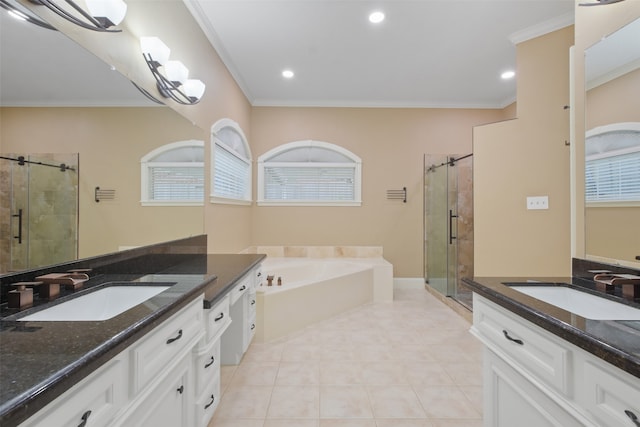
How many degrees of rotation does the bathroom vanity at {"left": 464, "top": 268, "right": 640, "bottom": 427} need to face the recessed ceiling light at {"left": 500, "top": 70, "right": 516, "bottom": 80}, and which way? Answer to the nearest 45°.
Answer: approximately 135° to its right

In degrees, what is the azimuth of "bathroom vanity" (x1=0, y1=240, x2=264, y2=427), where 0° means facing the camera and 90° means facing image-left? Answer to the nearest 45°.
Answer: approximately 315°

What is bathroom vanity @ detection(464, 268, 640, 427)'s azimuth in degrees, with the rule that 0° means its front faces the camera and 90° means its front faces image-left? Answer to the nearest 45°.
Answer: approximately 45°

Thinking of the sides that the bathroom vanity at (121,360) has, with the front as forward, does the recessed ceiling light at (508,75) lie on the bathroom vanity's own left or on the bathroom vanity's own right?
on the bathroom vanity's own left

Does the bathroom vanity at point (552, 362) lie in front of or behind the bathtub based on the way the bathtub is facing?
in front

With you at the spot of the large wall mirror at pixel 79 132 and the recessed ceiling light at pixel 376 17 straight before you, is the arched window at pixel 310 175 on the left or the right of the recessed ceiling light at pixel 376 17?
left
